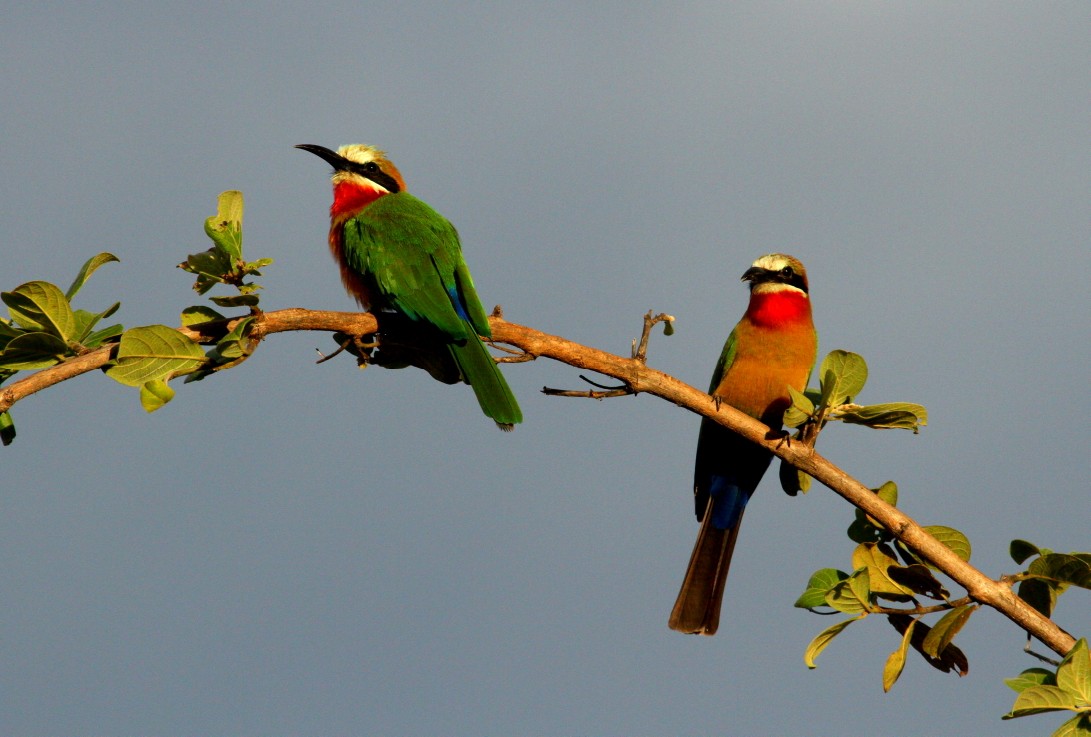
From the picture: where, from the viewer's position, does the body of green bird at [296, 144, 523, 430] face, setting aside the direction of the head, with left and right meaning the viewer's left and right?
facing away from the viewer and to the left of the viewer

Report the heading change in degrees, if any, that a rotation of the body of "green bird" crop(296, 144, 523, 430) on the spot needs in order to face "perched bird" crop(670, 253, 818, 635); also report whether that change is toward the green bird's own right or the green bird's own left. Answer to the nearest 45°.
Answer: approximately 135° to the green bird's own right
